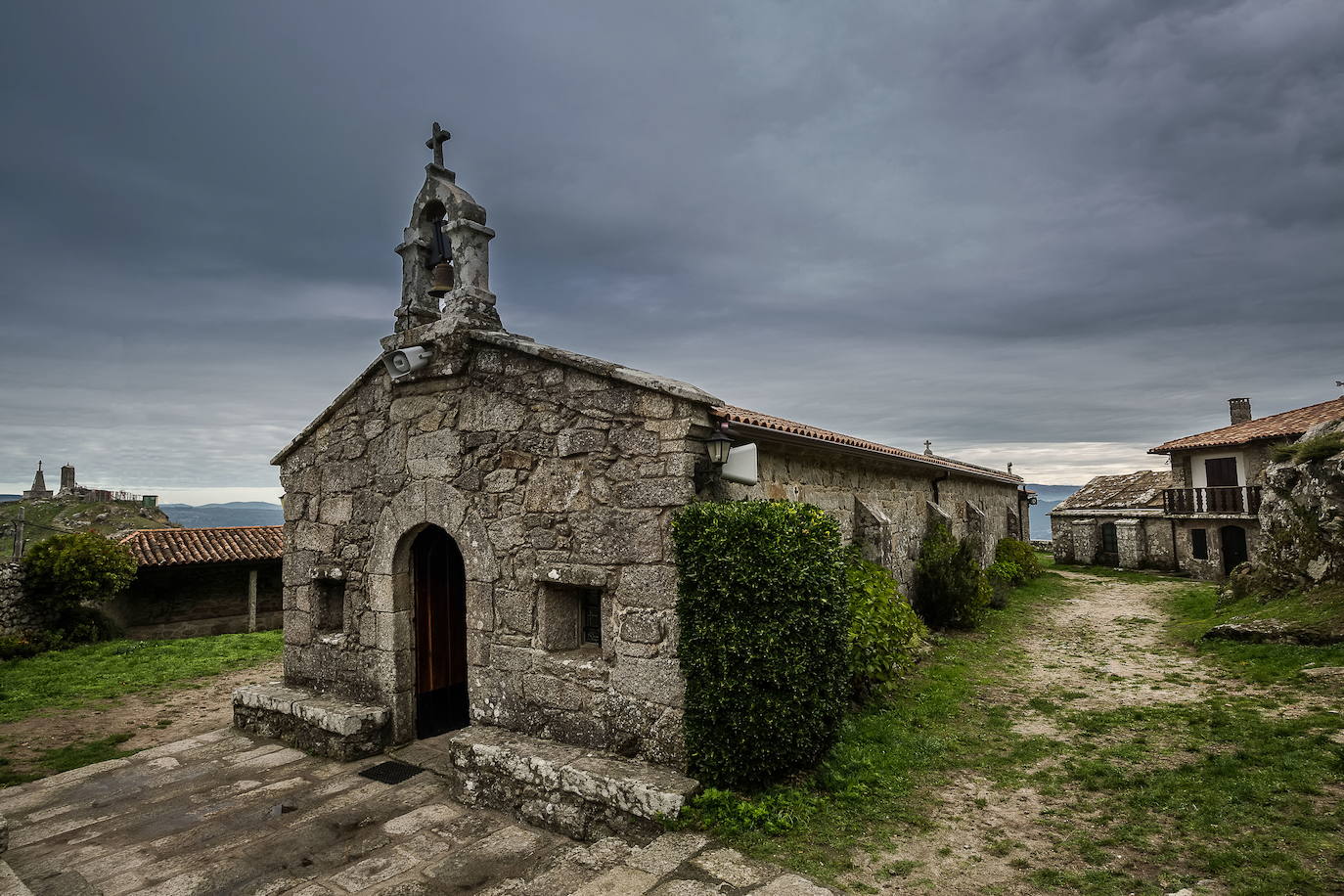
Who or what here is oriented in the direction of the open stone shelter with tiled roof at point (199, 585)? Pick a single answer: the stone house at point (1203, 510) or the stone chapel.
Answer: the stone house at point (1203, 510)

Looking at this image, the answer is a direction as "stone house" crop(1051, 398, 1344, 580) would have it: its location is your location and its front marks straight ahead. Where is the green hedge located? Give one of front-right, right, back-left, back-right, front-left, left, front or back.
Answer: front-left

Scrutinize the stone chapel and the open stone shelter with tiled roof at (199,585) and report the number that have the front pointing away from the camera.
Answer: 0

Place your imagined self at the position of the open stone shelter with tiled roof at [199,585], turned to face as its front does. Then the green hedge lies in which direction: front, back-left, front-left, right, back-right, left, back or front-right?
front

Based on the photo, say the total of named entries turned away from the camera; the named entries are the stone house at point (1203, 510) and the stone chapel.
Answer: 0

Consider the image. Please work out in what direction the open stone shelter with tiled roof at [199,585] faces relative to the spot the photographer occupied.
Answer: facing the viewer

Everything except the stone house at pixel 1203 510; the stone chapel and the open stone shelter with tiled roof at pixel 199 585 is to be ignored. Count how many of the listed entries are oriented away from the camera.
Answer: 0

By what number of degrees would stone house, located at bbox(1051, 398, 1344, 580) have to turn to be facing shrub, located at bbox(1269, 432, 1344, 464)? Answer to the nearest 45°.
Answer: approximately 45° to its left

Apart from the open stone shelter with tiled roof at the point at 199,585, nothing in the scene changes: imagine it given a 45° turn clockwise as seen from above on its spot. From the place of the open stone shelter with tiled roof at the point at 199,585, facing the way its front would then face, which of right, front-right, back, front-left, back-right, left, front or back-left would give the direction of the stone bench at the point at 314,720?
front-left

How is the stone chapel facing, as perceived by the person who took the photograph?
facing the viewer and to the left of the viewer

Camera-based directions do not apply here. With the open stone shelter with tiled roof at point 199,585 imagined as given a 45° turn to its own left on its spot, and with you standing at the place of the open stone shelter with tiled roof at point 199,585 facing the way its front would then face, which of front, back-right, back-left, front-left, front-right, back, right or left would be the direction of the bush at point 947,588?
front

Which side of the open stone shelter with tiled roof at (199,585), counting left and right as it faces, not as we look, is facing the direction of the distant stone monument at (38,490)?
back

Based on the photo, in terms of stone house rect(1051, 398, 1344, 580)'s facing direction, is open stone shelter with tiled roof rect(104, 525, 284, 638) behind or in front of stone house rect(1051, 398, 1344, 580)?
in front
